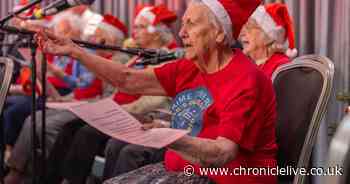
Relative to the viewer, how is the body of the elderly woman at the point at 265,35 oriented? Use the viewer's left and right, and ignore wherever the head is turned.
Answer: facing to the left of the viewer

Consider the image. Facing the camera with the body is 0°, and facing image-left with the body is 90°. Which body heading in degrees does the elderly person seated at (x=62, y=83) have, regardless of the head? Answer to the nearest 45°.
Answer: approximately 45°

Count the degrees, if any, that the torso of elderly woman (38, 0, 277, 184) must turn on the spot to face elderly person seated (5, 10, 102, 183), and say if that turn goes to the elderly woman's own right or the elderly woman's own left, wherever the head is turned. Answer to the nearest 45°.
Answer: approximately 90° to the elderly woman's own right

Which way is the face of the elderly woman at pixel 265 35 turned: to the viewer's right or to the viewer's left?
to the viewer's left

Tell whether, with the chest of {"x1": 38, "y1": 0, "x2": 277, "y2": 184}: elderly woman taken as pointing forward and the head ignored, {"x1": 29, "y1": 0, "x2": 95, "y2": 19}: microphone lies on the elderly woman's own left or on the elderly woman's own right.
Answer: on the elderly woman's own right

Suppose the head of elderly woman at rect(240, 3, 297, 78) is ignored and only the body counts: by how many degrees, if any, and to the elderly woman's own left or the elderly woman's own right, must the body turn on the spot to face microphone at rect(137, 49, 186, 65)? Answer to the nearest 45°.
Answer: approximately 45° to the elderly woman's own left
